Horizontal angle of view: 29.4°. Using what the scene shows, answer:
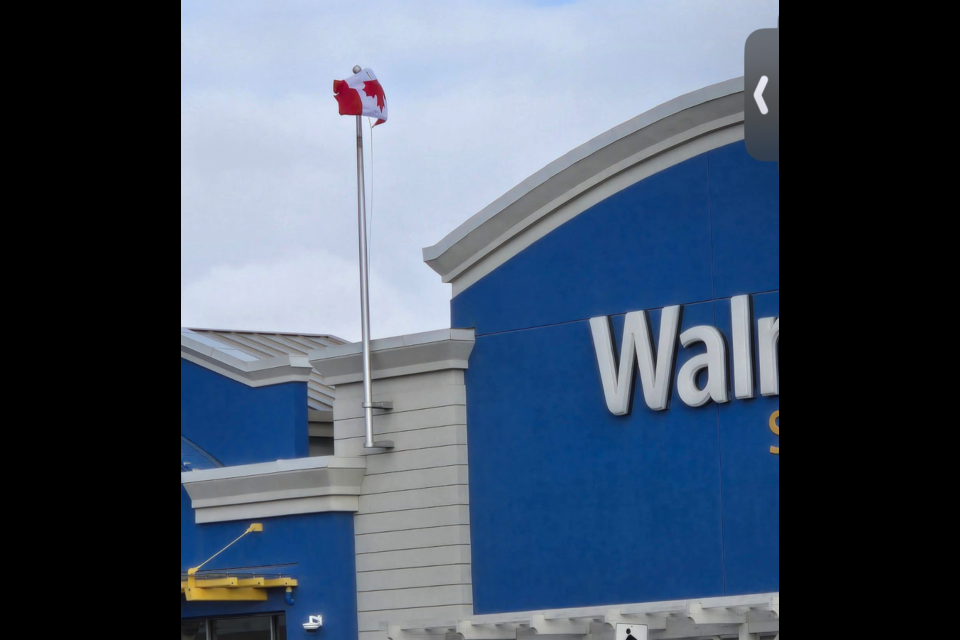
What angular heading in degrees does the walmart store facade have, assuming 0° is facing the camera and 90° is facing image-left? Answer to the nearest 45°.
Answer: approximately 45°
